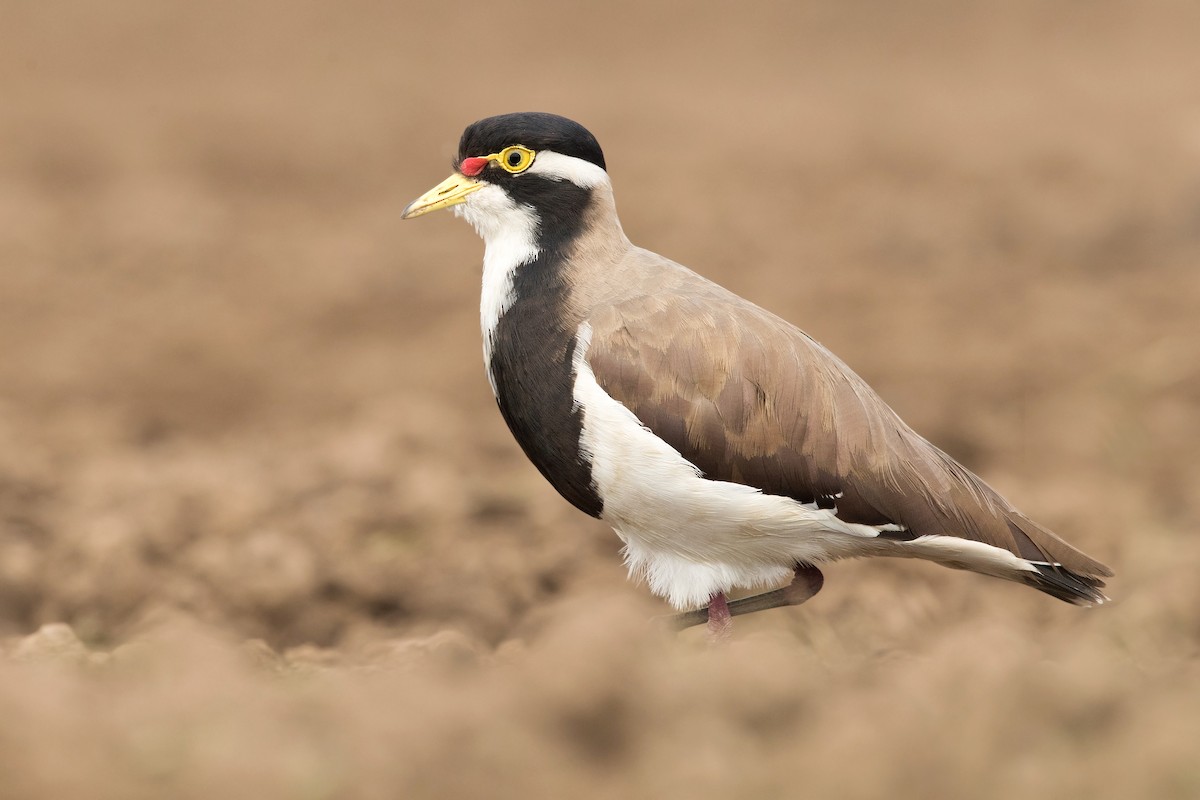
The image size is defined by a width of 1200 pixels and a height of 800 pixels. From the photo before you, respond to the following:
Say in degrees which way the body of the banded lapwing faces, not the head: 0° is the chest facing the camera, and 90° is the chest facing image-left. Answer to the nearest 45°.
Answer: approximately 90°
